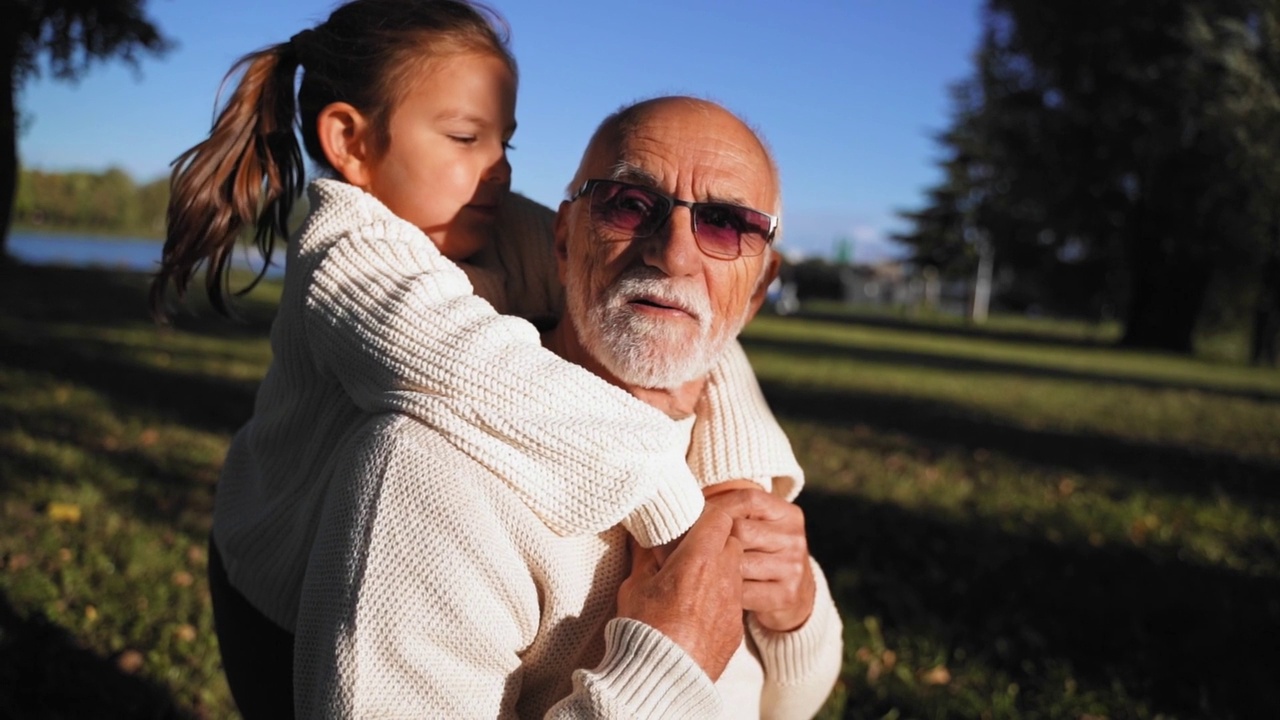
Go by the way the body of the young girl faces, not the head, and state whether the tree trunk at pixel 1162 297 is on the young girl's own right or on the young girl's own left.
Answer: on the young girl's own left

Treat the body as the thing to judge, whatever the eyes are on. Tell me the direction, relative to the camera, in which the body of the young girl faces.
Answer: to the viewer's right

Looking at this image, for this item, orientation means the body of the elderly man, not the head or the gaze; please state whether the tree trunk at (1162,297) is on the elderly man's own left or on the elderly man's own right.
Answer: on the elderly man's own left

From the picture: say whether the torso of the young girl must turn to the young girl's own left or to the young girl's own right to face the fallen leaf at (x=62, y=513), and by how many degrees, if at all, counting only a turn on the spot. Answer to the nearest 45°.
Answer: approximately 135° to the young girl's own left

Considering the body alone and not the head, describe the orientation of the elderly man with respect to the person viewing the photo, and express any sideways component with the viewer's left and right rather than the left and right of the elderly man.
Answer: facing the viewer and to the right of the viewer

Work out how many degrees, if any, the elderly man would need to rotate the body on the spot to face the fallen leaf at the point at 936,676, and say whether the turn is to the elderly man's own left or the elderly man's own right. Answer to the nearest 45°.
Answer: approximately 90° to the elderly man's own left
